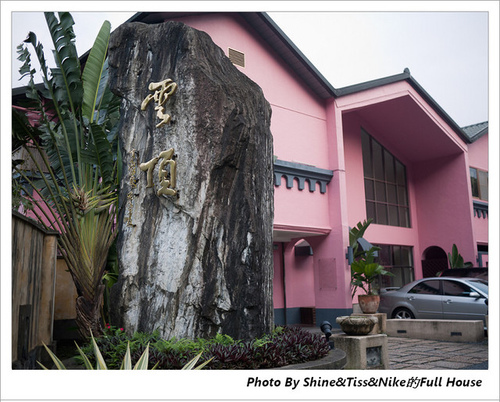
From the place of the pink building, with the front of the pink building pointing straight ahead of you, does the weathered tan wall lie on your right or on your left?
on your right

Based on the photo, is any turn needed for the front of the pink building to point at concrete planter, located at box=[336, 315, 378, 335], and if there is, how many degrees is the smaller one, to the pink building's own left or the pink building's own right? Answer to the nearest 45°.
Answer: approximately 45° to the pink building's own right

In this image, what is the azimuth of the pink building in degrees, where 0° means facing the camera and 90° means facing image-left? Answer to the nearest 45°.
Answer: approximately 315°

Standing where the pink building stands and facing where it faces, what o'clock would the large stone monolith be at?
The large stone monolith is roughly at 2 o'clock from the pink building.

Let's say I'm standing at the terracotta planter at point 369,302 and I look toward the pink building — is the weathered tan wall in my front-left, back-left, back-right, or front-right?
back-left

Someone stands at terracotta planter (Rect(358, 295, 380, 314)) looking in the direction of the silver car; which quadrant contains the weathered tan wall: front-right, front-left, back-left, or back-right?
back-right

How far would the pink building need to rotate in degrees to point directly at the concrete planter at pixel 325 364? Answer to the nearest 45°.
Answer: approximately 45° to its right
